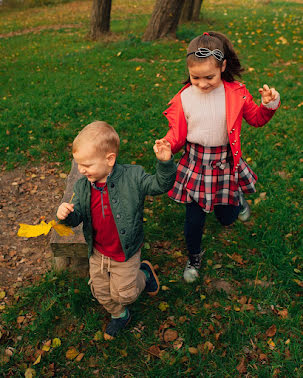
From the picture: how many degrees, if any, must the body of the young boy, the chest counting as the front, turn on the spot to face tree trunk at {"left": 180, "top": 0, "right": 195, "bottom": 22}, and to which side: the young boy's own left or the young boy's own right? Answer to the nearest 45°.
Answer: approximately 135° to the young boy's own right

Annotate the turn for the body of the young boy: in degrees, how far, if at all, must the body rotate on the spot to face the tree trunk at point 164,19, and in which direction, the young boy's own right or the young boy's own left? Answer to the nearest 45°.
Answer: approximately 135° to the young boy's own right

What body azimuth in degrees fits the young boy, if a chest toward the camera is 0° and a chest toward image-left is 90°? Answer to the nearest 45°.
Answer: approximately 45°

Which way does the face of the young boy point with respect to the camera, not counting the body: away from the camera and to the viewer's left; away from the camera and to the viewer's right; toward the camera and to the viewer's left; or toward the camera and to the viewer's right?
toward the camera and to the viewer's left

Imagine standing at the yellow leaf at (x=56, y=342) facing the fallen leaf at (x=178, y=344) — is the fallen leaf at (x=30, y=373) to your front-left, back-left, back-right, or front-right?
back-right

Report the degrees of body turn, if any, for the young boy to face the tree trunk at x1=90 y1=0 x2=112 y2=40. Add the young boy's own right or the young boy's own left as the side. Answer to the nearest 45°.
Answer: approximately 135° to the young boy's own right

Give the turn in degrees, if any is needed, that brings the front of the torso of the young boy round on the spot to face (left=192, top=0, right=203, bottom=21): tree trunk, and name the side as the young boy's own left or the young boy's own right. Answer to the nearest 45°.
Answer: approximately 135° to the young boy's own right

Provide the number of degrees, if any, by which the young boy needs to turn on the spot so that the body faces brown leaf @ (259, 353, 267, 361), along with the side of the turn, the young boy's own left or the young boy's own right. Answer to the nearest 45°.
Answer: approximately 90° to the young boy's own left

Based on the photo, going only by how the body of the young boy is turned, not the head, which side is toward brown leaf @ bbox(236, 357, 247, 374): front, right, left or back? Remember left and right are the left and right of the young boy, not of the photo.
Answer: left
